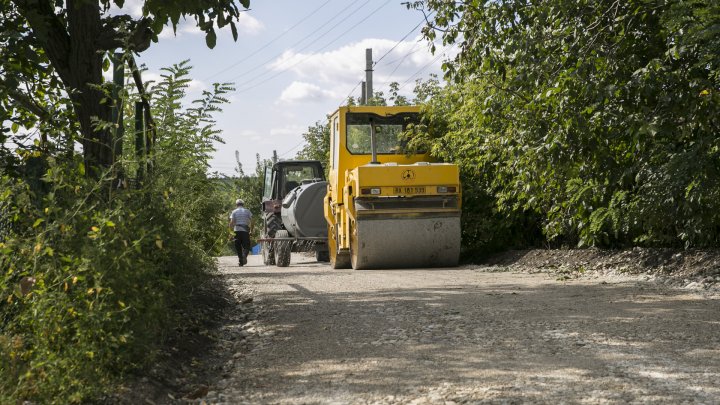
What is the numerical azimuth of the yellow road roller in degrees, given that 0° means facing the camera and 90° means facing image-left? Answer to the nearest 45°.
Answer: approximately 0°

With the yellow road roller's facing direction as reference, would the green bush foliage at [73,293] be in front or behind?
in front

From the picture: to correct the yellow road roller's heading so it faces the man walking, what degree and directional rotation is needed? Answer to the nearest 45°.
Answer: approximately 135° to its right

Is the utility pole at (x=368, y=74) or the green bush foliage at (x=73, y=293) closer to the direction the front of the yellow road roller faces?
the green bush foliage

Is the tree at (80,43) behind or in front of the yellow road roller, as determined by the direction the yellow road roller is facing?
in front

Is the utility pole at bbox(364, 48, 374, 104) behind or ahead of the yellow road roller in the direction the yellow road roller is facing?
behind

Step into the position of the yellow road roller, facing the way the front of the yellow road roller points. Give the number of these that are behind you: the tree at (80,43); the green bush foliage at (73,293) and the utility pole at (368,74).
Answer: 1
